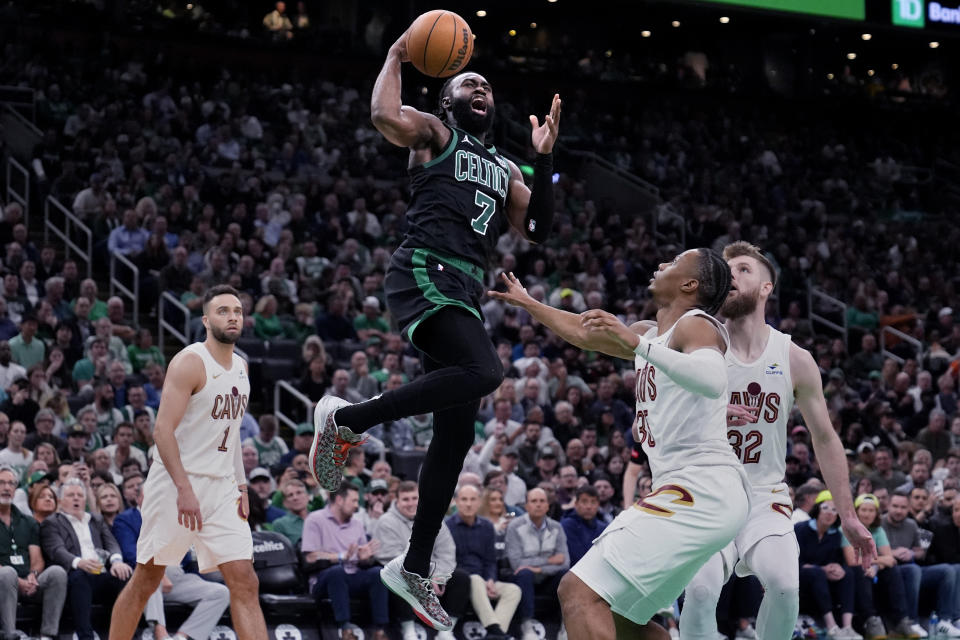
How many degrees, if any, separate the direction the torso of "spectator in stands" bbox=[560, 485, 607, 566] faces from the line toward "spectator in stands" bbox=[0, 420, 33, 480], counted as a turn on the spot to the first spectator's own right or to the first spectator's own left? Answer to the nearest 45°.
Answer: approximately 90° to the first spectator's own right

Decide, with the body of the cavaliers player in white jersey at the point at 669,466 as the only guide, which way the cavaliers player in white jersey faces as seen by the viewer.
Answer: to the viewer's left

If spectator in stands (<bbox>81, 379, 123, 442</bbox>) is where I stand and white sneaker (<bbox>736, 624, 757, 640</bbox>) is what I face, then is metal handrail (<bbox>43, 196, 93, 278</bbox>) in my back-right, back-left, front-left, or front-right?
back-left

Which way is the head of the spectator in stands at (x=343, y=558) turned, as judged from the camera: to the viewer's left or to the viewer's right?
to the viewer's right

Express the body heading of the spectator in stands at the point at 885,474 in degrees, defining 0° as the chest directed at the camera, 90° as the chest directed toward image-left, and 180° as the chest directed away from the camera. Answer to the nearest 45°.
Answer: approximately 0°

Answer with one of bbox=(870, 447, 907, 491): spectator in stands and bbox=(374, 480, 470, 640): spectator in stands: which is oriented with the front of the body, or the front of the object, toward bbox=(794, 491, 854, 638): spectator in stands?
bbox=(870, 447, 907, 491): spectator in stands

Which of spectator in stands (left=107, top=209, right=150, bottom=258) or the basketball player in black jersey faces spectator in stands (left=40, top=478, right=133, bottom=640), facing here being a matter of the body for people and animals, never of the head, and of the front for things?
spectator in stands (left=107, top=209, right=150, bottom=258)

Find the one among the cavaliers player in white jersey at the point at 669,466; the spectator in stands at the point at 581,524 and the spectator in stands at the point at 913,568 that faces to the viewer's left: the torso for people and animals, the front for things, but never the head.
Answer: the cavaliers player in white jersey

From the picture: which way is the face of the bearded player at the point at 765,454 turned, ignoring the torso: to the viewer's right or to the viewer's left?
to the viewer's left
